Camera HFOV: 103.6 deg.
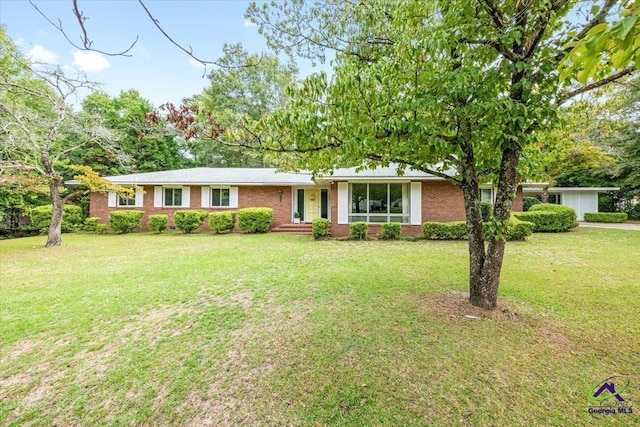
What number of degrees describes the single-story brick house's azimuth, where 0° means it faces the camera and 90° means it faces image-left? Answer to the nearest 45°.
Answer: approximately 0°

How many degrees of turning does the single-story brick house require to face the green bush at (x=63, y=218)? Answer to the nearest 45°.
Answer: approximately 90° to its right

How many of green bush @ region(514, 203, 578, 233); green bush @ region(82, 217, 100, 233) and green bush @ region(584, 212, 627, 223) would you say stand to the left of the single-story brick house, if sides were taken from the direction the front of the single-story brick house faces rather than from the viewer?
2

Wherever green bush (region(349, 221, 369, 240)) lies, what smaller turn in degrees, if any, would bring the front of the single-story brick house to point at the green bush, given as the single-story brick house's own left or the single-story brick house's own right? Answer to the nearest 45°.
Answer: approximately 45° to the single-story brick house's own left

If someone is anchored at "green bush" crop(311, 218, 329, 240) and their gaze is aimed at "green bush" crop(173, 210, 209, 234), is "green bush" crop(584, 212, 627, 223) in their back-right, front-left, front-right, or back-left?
back-right

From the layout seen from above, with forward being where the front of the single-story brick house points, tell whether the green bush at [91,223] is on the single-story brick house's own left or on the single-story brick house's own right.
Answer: on the single-story brick house's own right

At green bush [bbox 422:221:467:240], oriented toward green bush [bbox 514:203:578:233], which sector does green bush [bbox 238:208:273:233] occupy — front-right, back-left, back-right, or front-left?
back-left

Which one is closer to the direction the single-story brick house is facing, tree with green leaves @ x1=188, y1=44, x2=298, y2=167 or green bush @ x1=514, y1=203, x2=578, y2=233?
the green bush

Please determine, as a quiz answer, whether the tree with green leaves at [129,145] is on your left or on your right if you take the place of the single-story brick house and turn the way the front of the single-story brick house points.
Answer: on your right

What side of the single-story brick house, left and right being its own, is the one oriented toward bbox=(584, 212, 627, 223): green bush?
left

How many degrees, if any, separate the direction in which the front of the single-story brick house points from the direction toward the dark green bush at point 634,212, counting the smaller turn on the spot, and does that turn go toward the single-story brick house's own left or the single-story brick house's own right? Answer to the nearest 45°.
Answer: approximately 90° to the single-story brick house's own left

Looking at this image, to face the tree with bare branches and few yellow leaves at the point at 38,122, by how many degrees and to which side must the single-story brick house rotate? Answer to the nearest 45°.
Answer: approximately 45° to its right

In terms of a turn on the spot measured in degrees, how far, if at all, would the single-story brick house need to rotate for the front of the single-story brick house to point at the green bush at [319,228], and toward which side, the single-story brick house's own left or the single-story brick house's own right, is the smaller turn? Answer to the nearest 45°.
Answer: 0° — it already faces it

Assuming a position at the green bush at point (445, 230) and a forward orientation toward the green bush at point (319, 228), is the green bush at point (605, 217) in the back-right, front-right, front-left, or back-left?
back-right

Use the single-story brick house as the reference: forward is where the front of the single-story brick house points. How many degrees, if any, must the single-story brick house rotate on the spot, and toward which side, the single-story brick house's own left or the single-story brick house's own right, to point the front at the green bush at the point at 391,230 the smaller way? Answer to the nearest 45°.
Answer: approximately 45° to the single-story brick house's own left
